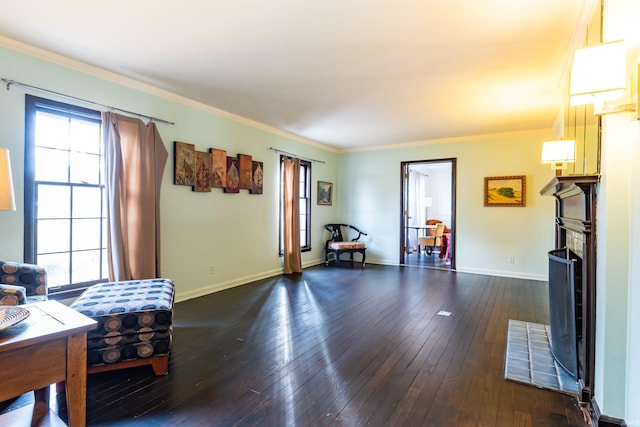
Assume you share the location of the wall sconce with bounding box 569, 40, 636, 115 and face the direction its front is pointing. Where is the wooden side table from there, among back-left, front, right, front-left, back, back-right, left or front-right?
front-left

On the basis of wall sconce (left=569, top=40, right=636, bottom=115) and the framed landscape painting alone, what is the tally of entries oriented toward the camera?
1

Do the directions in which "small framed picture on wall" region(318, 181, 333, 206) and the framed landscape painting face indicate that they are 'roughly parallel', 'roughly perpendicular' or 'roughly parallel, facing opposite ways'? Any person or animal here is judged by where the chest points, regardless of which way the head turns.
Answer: roughly perpendicular

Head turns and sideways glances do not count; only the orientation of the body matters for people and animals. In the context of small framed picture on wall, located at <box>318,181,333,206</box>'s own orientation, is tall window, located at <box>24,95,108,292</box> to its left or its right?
on its right

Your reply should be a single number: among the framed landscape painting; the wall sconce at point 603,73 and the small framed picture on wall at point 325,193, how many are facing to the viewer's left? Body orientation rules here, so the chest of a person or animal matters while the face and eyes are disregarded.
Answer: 1

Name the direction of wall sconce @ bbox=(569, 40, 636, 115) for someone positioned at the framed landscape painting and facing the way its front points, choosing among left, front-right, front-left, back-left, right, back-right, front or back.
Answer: front

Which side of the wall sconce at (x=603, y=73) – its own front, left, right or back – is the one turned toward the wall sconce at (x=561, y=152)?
right

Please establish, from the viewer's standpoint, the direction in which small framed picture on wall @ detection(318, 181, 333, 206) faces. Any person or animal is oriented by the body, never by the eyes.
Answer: facing the viewer and to the right of the viewer

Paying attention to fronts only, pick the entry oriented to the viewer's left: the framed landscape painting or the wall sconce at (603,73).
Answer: the wall sconce

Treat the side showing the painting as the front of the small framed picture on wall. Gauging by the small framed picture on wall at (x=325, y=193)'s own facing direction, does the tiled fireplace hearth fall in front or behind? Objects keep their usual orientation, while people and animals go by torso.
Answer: in front

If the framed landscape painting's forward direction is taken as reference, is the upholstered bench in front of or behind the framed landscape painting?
in front

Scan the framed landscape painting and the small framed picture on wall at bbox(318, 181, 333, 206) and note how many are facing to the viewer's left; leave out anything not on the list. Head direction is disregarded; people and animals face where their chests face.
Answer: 0

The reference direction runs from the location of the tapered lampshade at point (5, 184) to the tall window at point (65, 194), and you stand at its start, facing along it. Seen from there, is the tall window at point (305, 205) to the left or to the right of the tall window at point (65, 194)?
right

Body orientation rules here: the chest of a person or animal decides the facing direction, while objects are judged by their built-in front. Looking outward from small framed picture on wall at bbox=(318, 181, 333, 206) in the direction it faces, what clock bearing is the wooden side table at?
The wooden side table is roughly at 2 o'clock from the small framed picture on wall.

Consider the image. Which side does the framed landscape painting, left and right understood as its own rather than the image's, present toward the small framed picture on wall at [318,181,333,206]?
right

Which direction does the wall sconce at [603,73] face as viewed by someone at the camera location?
facing to the left of the viewer

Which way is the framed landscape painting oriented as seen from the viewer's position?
toward the camera

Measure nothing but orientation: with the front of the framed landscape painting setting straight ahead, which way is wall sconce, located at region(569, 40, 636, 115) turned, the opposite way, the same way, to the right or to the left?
to the right

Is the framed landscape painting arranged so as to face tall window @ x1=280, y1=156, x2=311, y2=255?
no
